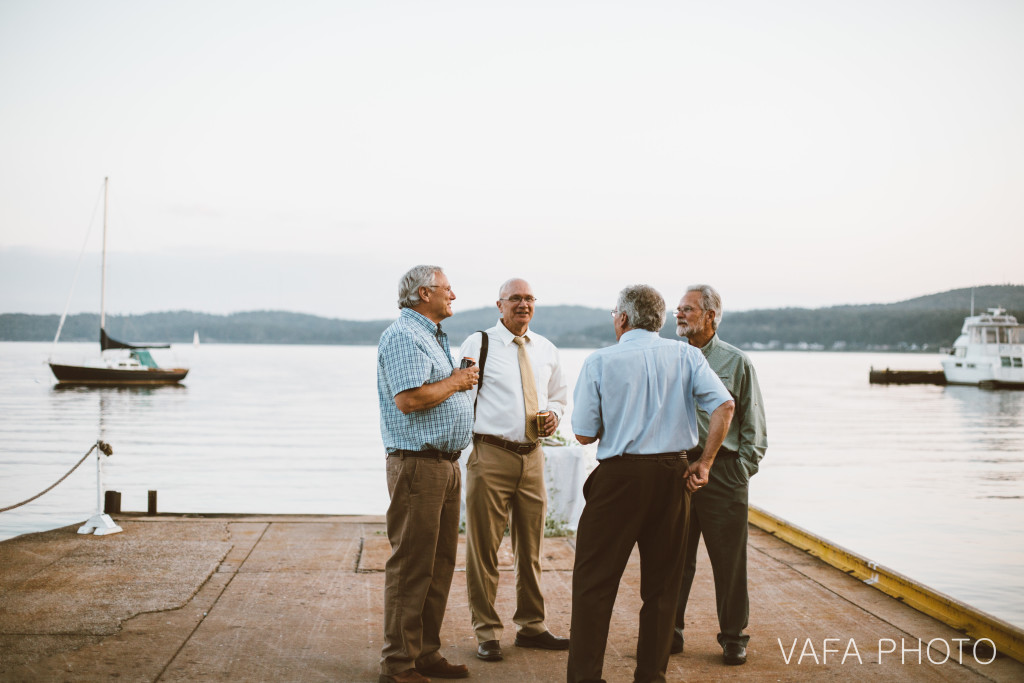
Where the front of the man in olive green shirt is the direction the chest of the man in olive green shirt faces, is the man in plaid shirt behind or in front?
in front

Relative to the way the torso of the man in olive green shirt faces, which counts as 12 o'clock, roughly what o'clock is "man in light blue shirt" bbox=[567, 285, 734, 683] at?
The man in light blue shirt is roughly at 11 o'clock from the man in olive green shirt.

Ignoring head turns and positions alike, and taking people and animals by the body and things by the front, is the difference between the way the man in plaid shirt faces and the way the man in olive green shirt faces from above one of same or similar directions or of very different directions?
very different directions

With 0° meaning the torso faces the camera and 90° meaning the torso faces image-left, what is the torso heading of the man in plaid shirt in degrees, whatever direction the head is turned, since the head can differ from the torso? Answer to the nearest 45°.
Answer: approximately 270°

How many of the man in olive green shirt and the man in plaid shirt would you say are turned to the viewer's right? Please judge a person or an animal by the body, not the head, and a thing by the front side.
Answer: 1

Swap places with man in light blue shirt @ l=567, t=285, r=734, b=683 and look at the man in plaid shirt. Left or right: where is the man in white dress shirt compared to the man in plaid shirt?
right

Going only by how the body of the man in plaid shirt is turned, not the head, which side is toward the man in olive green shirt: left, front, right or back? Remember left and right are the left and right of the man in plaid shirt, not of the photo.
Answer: front

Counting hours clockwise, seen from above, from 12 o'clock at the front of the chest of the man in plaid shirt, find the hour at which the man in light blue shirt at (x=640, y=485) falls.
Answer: The man in light blue shirt is roughly at 1 o'clock from the man in plaid shirt.

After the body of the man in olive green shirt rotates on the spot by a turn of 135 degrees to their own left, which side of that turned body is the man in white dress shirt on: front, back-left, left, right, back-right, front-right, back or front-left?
back

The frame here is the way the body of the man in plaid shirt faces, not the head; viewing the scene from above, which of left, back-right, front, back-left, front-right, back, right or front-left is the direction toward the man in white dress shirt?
front-left

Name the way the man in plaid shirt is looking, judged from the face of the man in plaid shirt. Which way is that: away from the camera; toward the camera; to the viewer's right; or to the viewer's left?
to the viewer's right
